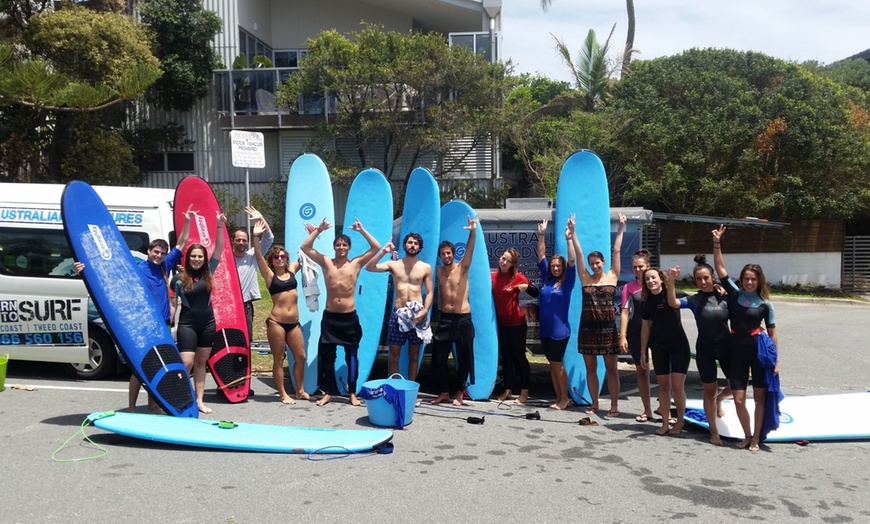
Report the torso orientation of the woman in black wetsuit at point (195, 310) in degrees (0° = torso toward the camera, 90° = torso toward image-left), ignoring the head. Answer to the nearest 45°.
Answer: approximately 0°

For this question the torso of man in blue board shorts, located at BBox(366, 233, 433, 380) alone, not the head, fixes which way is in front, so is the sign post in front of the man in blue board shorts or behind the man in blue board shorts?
behind

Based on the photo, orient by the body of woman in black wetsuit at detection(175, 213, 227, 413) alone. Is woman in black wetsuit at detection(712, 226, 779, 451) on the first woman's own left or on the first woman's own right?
on the first woman's own left

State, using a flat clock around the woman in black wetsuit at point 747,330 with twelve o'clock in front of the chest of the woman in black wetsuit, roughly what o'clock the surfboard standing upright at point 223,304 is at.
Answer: The surfboard standing upright is roughly at 3 o'clock from the woman in black wetsuit.

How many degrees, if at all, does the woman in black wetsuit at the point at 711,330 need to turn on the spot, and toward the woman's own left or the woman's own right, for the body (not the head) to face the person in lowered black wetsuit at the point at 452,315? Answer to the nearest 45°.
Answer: approximately 90° to the woman's own right

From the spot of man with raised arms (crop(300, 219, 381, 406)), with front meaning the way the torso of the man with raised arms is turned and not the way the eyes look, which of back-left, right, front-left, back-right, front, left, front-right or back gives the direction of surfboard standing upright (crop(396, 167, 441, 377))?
back-left

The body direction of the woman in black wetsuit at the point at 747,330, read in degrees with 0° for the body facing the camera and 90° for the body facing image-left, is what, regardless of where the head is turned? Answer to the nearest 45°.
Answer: approximately 0°

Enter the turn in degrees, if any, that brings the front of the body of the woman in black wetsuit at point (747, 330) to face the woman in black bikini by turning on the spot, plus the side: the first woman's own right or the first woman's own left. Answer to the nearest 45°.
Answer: approximately 90° to the first woman's own right

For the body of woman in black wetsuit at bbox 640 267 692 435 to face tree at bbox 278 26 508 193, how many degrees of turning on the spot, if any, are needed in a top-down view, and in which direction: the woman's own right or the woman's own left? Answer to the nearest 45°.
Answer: approximately 135° to the woman's own right
